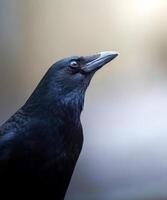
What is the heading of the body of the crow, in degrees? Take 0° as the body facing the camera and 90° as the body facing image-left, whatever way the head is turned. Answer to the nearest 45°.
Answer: approximately 270°
